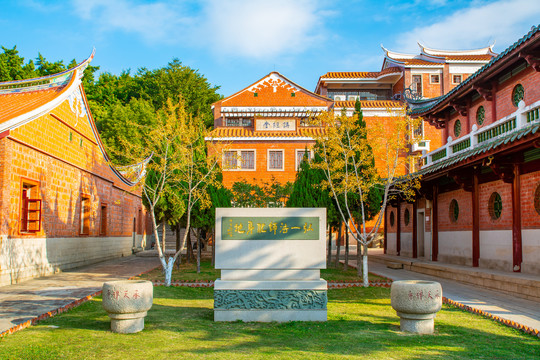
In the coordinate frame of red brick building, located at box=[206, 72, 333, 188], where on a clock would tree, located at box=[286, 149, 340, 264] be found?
The tree is roughly at 12 o'clock from the red brick building.

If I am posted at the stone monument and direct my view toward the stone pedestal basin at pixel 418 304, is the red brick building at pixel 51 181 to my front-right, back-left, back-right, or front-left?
back-left

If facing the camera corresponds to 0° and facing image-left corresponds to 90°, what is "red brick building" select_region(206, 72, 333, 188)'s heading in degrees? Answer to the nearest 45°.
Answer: approximately 0°

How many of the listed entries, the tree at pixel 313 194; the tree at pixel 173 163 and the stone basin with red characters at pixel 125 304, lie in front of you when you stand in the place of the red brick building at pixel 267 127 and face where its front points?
3

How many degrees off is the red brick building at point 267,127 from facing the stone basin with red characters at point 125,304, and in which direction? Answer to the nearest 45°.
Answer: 0° — it already faces it

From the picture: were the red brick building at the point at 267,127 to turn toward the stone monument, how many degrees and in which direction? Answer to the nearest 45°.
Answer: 0° — it already faces it
